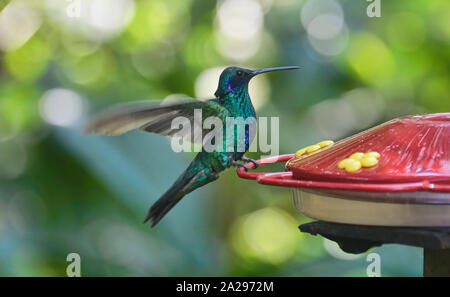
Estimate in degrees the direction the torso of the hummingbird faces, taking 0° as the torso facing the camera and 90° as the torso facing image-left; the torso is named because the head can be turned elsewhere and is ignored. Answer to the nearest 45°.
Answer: approximately 270°
